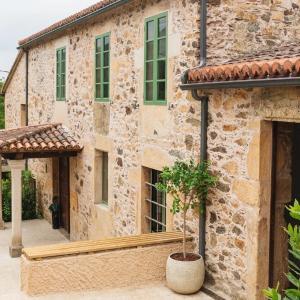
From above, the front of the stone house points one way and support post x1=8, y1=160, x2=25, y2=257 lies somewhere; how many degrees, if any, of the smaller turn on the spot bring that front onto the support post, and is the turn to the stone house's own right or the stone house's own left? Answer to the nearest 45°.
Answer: approximately 90° to the stone house's own right

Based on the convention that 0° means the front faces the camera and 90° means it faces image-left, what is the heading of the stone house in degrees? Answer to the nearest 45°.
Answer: approximately 45°

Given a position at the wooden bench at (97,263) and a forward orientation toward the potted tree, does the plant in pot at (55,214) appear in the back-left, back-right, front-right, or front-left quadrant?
back-left
